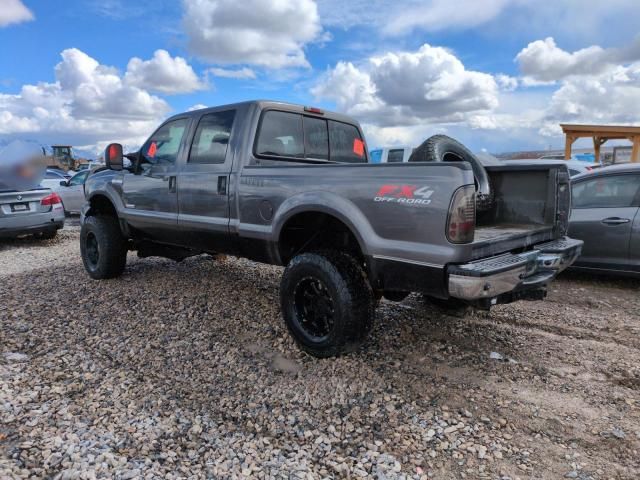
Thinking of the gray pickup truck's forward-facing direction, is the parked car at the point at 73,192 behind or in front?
in front

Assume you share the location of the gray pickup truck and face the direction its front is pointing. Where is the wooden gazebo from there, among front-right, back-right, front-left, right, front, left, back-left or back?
right

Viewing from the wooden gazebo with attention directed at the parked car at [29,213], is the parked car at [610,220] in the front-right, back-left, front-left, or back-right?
front-left

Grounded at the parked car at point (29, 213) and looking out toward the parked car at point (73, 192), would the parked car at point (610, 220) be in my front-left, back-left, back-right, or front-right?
back-right

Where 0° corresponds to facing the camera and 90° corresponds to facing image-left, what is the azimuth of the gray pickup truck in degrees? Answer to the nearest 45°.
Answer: approximately 135°

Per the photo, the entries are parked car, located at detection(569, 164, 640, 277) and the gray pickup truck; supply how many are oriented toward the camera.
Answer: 0

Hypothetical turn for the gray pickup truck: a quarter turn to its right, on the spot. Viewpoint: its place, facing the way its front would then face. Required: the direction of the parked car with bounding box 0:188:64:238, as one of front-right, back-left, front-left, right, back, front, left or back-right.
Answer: left
